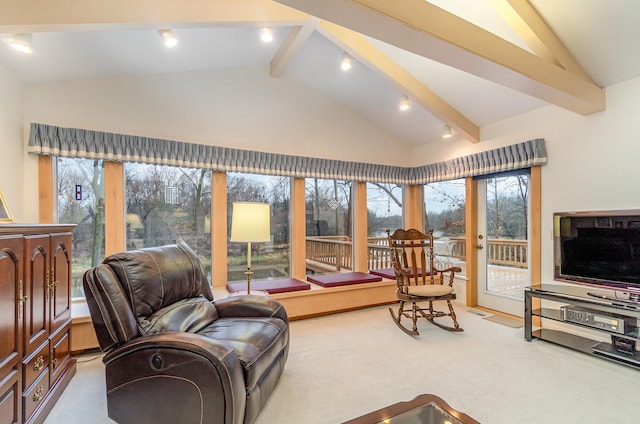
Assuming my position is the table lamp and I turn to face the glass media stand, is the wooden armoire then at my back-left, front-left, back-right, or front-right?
back-right

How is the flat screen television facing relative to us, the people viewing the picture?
facing the viewer and to the left of the viewer

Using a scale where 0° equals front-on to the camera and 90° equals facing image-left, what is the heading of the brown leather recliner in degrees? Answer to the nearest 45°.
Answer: approximately 315°

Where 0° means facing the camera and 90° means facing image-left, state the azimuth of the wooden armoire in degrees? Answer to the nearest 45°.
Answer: approximately 315°

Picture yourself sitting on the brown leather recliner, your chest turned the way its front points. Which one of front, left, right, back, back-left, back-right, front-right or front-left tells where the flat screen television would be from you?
front-left

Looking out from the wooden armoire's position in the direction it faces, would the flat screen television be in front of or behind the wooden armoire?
in front

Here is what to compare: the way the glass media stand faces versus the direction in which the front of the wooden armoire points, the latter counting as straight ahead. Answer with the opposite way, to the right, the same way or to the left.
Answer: the opposite way

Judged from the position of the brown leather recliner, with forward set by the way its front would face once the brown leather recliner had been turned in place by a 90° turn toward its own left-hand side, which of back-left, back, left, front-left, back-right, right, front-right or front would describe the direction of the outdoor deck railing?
front

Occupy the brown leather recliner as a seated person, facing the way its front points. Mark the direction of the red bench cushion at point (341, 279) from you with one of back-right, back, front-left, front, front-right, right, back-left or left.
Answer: left

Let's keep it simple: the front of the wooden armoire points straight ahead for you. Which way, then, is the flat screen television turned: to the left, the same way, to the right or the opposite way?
the opposite way

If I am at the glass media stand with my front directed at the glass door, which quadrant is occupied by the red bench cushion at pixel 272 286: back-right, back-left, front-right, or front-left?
front-left

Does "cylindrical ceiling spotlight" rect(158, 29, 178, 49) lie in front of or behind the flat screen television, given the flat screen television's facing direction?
in front

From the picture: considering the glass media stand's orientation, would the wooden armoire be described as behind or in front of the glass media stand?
in front

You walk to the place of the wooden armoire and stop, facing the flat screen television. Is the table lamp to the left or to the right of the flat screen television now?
left
